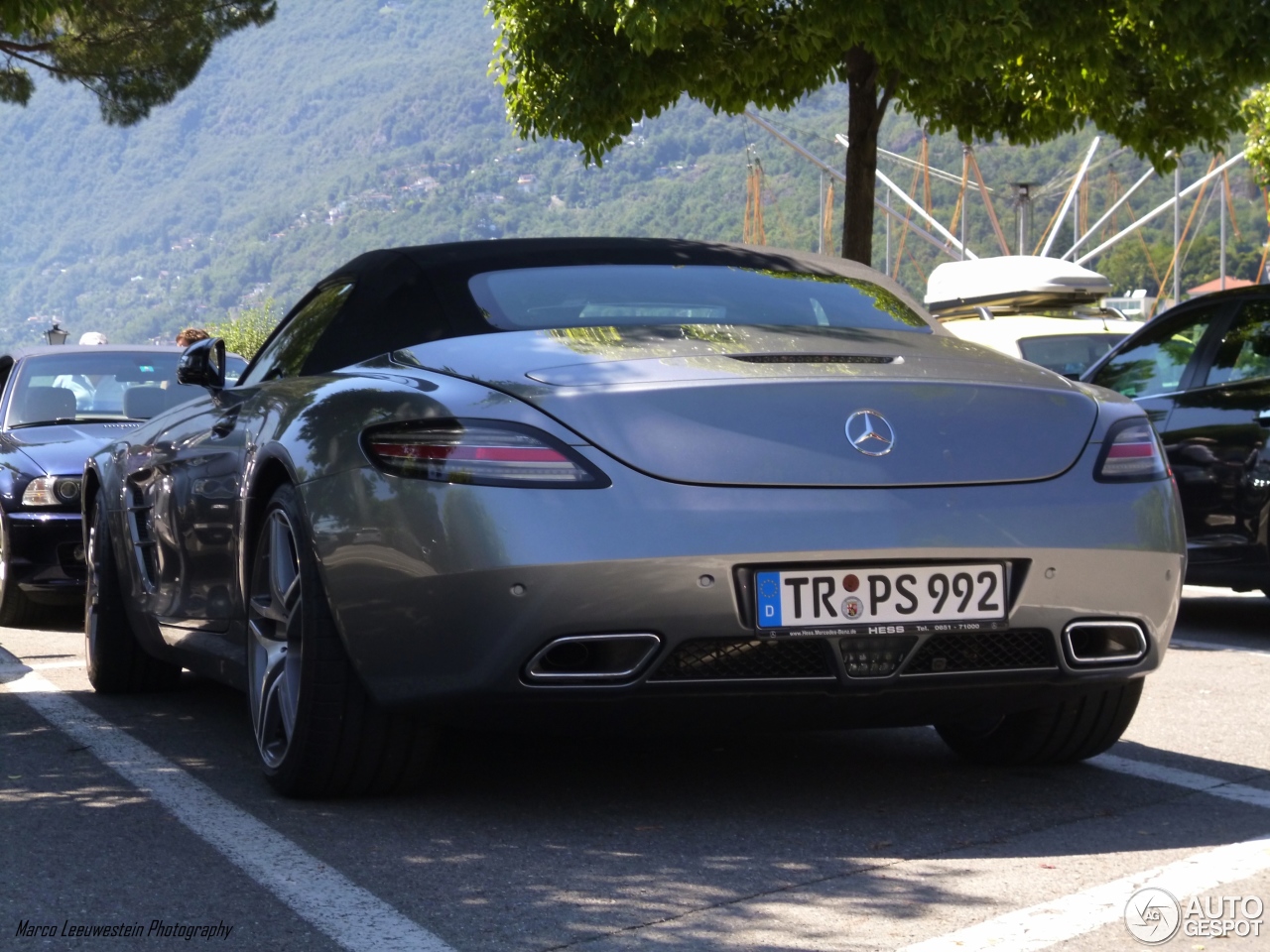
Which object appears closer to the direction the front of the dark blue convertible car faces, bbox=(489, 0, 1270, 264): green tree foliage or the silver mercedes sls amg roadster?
the silver mercedes sls amg roadster

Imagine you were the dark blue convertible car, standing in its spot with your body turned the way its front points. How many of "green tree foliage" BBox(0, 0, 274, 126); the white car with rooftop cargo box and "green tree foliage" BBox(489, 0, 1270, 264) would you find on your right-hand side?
0

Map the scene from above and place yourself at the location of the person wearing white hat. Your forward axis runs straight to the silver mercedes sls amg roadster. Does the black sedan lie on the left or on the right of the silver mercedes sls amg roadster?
left

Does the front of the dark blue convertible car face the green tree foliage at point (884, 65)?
no
